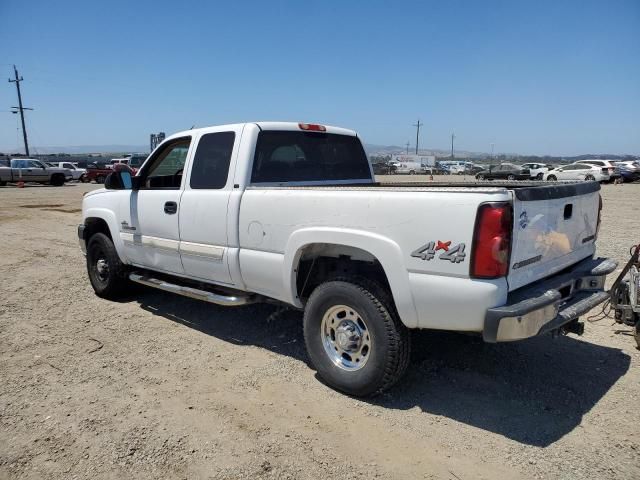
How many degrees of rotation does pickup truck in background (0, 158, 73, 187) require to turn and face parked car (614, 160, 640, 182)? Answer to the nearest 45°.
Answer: approximately 45° to its right

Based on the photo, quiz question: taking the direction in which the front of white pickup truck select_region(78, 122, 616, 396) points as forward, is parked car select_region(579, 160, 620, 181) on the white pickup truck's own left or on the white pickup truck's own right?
on the white pickup truck's own right

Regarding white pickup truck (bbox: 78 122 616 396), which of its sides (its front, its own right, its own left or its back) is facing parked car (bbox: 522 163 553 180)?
right

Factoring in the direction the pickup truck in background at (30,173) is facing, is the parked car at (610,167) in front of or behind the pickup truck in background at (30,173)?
in front

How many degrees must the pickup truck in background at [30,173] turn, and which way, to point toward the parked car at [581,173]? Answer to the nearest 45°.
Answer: approximately 45° to its right

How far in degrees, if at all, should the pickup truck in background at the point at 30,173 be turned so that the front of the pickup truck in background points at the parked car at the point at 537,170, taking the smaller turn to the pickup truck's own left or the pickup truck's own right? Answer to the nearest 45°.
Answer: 0° — it already faces it

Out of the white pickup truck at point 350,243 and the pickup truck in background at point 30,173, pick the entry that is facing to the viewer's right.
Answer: the pickup truck in background

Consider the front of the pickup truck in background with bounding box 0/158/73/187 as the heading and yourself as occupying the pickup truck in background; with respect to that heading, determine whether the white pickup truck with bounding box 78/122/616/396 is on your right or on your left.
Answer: on your right

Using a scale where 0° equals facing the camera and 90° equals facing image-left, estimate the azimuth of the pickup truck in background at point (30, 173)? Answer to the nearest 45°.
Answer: approximately 270°

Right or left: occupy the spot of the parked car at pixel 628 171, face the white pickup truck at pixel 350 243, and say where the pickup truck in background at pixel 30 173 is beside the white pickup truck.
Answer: right

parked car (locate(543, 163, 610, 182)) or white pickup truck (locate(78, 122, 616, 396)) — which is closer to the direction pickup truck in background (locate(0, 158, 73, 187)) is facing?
the parked car

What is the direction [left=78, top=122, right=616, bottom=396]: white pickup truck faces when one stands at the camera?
facing away from the viewer and to the left of the viewer

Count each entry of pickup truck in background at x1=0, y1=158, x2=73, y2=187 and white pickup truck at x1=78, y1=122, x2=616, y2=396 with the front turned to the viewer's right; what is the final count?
1

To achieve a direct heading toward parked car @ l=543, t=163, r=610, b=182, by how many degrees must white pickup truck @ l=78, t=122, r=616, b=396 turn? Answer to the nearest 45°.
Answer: approximately 90° to its right

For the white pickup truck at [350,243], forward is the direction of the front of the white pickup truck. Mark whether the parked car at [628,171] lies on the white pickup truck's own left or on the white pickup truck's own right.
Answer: on the white pickup truck's own right
